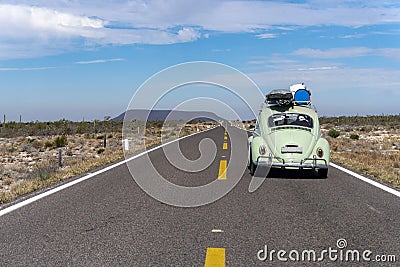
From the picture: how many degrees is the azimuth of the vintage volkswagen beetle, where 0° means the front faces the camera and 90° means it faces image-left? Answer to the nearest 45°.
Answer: approximately 180°
